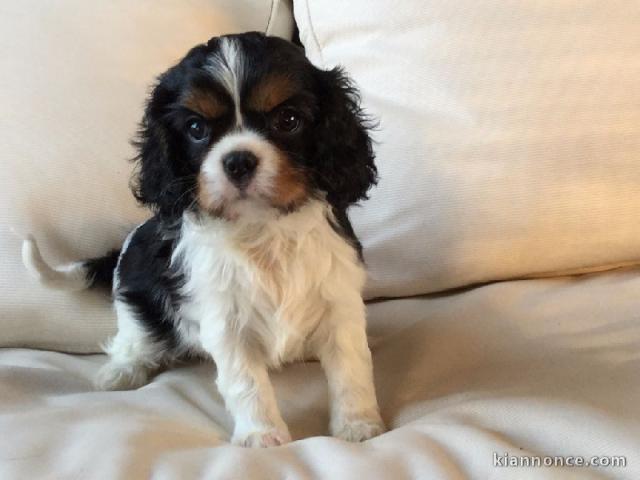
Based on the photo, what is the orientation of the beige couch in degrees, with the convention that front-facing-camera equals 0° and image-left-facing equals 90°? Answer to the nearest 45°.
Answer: approximately 0°

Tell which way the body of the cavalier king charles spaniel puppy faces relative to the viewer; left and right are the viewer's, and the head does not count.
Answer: facing the viewer and to the right of the viewer
